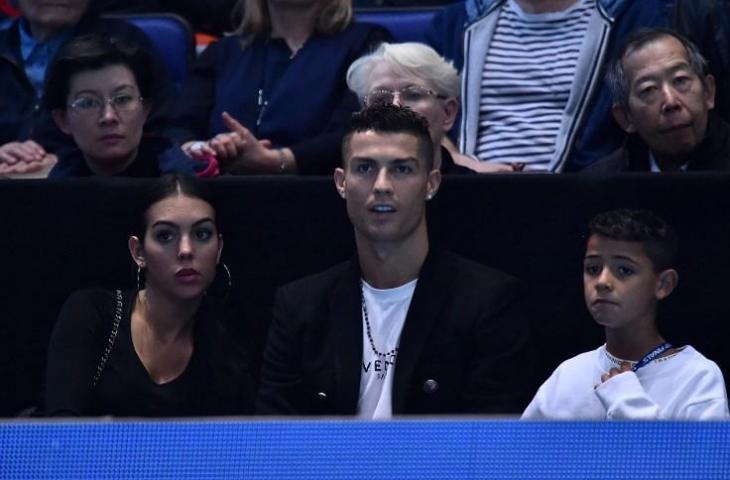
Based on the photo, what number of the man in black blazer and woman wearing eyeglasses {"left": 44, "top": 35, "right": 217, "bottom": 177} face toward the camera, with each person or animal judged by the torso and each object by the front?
2

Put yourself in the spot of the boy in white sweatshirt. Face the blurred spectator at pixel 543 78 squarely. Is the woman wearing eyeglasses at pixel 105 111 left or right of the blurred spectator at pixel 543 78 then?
left

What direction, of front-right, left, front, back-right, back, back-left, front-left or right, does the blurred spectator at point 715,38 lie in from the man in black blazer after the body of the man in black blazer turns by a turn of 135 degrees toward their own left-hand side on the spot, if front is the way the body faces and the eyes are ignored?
front

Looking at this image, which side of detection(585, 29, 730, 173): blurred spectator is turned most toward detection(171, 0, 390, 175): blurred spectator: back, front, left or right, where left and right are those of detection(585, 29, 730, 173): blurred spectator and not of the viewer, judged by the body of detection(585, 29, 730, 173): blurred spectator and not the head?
right

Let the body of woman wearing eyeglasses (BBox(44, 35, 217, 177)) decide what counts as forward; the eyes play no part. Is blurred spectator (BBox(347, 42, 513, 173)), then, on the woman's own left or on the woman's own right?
on the woman's own left

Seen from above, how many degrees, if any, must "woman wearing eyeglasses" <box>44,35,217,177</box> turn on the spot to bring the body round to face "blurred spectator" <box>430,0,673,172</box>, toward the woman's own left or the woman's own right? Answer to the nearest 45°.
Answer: approximately 90° to the woman's own left

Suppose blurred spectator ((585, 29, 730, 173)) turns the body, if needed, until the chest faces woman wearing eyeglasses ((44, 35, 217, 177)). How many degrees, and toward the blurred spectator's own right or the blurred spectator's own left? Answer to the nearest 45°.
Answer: approximately 90° to the blurred spectator's own right
